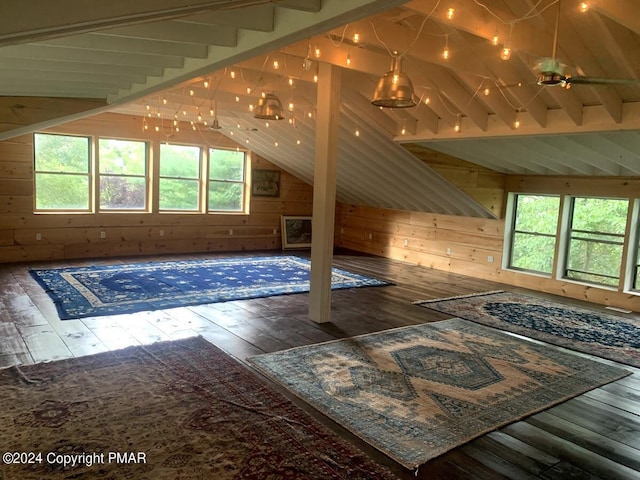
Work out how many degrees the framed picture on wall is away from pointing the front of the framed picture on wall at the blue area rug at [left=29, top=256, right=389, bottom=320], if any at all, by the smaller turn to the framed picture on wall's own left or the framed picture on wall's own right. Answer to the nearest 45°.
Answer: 0° — it already faces it

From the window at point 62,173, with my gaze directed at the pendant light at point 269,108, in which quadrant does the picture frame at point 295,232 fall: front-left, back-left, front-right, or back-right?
front-left

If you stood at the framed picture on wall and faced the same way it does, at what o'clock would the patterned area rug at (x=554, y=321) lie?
The patterned area rug is roughly at 11 o'clock from the framed picture on wall.

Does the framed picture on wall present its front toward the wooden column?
yes

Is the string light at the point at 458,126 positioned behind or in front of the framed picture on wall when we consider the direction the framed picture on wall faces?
in front

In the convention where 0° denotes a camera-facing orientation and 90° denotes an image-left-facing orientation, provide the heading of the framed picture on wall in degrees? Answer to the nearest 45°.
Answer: approximately 0°

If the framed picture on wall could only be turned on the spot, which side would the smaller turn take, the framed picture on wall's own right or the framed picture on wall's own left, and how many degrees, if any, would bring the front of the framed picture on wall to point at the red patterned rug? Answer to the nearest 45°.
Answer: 0° — it already faces it

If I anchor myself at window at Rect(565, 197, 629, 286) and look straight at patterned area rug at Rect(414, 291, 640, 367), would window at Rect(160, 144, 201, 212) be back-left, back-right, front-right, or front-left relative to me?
front-right

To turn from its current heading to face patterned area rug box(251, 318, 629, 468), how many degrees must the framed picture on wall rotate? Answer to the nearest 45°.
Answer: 0° — it already faces it

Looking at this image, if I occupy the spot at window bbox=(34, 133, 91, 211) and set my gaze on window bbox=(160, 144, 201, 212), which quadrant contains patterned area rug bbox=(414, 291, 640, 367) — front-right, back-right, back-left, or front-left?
front-right

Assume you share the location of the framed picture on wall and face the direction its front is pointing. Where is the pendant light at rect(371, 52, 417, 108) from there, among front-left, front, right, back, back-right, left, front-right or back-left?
front

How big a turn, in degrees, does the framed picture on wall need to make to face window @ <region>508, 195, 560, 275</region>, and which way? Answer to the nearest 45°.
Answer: approximately 45° to its left

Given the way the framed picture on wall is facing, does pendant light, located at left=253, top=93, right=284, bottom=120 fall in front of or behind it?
in front
